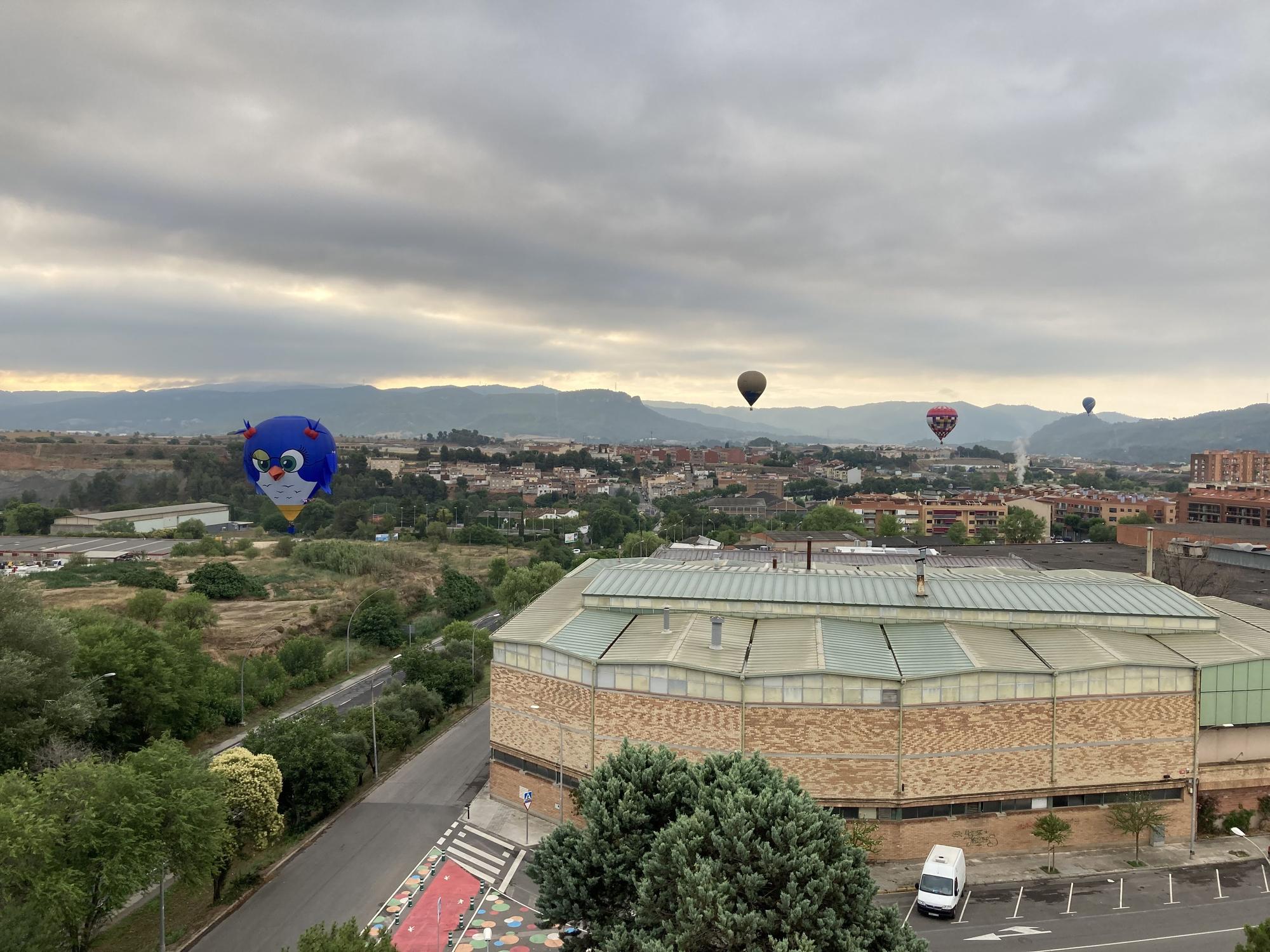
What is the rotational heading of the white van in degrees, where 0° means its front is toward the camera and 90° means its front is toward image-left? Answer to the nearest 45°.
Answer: approximately 0°

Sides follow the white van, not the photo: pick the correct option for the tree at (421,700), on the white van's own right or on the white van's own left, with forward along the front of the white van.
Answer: on the white van's own right

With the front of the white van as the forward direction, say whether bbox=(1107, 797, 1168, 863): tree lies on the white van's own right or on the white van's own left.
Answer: on the white van's own left

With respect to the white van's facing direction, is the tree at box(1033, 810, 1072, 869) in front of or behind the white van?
behind

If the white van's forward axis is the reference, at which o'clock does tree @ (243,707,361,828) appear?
The tree is roughly at 3 o'clock from the white van.

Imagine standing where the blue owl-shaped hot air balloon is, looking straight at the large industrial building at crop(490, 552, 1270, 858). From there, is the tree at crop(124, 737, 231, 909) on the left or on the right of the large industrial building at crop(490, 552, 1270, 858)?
right

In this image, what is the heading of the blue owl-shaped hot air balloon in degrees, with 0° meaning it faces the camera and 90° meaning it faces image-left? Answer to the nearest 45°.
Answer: approximately 45°
